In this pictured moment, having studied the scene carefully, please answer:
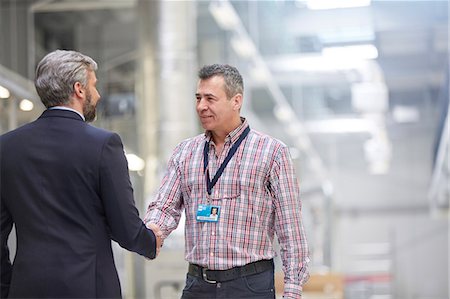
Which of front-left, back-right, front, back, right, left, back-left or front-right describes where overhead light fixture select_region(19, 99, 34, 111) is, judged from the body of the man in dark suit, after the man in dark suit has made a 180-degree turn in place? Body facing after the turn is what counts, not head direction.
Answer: back-right

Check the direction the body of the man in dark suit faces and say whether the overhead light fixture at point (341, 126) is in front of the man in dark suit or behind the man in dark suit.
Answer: in front

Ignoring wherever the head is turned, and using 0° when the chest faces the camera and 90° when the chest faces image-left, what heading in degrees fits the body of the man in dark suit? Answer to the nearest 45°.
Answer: approximately 225°

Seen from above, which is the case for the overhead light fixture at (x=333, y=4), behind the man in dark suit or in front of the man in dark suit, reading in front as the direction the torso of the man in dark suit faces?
in front

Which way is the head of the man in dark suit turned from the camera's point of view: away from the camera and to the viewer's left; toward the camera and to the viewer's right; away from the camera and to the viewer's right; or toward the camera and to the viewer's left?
away from the camera and to the viewer's right

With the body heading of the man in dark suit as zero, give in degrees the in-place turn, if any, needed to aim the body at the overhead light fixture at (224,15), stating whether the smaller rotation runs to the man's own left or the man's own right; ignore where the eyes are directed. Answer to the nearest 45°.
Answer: approximately 45° to the man's own left

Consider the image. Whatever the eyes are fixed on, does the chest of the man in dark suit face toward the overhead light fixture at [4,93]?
no
